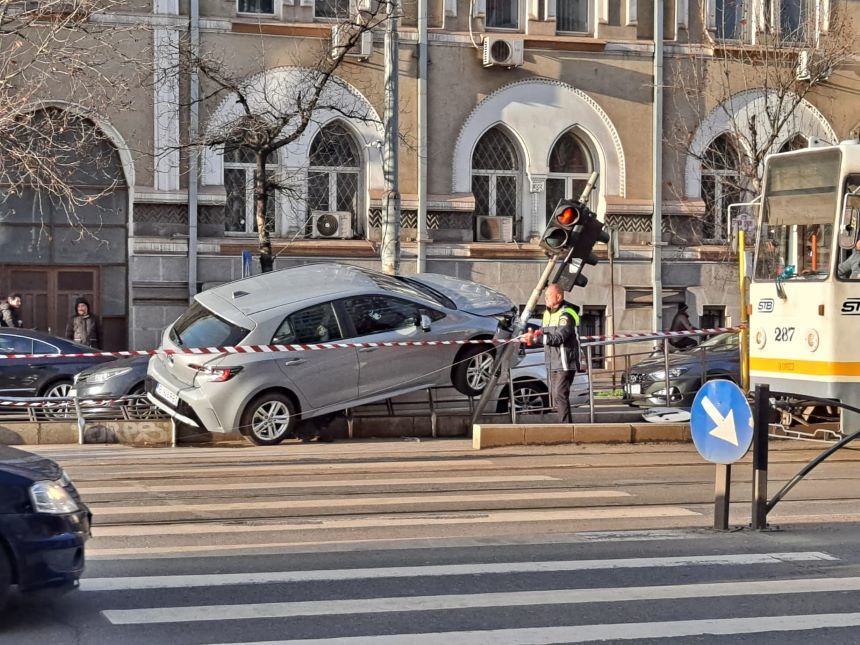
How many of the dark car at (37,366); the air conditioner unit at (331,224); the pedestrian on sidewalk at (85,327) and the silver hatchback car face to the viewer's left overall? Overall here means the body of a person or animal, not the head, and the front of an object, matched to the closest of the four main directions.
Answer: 1

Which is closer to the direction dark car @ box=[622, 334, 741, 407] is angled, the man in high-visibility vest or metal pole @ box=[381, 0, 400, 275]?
the man in high-visibility vest

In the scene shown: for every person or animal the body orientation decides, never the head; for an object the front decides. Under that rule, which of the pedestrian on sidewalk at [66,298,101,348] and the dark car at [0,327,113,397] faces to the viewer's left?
the dark car

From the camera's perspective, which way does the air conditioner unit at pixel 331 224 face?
toward the camera

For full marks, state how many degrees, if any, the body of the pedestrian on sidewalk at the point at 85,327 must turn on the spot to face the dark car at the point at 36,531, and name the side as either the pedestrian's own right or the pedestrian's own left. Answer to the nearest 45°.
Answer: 0° — they already face it

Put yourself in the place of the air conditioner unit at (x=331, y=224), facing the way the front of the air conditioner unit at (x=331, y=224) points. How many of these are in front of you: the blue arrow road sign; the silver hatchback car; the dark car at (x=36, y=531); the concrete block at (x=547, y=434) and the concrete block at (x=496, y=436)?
5

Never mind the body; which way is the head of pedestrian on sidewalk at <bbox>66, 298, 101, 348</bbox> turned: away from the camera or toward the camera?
toward the camera

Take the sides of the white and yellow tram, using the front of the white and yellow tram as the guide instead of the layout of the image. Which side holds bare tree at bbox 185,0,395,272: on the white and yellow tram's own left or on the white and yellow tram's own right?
on the white and yellow tram's own right

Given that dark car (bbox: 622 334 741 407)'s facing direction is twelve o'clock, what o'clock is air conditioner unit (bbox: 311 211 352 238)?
The air conditioner unit is roughly at 3 o'clock from the dark car.

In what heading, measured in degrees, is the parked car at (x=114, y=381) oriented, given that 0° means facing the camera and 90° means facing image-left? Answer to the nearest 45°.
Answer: approximately 45°

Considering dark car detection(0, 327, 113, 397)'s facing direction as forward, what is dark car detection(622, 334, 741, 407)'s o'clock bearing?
dark car detection(622, 334, 741, 407) is roughly at 7 o'clock from dark car detection(0, 327, 113, 397).

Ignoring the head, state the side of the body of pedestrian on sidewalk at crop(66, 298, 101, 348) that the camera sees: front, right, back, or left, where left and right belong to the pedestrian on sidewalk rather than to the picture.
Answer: front
